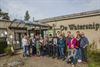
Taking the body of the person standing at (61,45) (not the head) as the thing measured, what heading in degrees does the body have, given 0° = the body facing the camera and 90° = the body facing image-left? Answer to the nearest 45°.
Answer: approximately 0°

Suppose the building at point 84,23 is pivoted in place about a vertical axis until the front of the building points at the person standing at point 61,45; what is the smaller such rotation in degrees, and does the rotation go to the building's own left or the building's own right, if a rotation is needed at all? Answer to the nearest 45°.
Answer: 0° — it already faces them

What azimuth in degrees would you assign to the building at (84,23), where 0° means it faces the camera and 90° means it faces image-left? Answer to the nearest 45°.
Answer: approximately 45°
